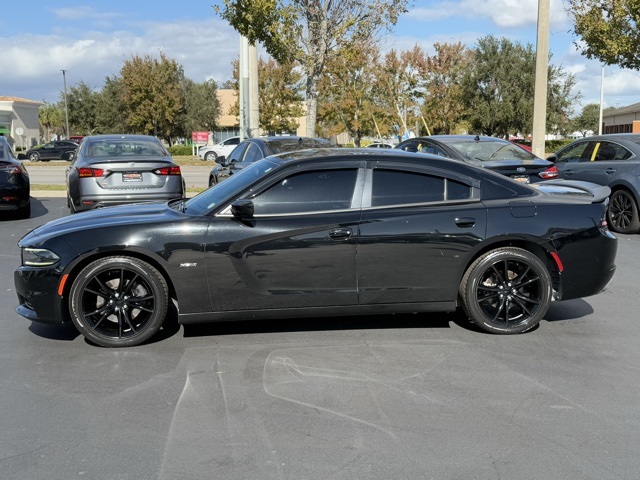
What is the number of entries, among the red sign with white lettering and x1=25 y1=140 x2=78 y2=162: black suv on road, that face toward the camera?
1

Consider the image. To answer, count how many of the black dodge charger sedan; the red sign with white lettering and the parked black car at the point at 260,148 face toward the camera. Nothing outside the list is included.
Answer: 1

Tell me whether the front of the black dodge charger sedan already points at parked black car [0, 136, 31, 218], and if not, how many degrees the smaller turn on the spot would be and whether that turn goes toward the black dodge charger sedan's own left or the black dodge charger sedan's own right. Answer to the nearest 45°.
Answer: approximately 45° to the black dodge charger sedan's own right

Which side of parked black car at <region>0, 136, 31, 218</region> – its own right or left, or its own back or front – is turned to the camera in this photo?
back

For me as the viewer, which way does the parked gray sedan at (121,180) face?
facing away from the viewer

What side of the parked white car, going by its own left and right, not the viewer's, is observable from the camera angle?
left

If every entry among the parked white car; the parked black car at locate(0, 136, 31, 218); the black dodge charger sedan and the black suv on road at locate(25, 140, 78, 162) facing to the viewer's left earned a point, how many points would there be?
3

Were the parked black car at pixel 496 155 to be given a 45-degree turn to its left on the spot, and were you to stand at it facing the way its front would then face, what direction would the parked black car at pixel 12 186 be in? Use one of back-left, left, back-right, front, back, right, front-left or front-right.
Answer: front

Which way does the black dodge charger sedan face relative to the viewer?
to the viewer's left

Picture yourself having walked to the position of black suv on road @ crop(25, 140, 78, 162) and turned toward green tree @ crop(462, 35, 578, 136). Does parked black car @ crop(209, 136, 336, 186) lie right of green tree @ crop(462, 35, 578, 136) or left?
right

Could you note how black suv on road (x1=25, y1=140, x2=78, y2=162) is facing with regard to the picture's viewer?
facing to the left of the viewer

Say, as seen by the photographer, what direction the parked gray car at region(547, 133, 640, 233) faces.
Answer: facing away from the viewer and to the left of the viewer

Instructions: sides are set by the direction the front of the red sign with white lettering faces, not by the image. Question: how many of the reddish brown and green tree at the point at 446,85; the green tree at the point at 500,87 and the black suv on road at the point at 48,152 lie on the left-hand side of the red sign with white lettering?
2

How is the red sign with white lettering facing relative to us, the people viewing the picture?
facing the viewer

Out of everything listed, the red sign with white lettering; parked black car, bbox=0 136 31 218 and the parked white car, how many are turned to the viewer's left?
1

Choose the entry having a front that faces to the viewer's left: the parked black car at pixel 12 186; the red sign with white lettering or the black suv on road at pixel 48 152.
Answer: the black suv on road at pixel 48 152
